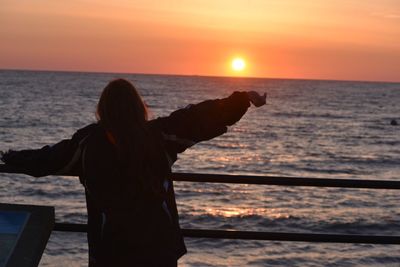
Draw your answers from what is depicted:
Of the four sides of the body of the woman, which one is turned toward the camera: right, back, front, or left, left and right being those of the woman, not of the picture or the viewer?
back

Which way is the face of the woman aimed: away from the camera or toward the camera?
away from the camera
